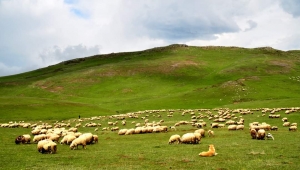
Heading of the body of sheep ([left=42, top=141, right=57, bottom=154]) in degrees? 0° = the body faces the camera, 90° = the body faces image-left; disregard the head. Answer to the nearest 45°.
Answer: approximately 315°

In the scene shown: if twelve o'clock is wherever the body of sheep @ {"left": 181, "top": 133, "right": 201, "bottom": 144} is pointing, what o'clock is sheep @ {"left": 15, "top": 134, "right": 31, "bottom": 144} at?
sheep @ {"left": 15, "top": 134, "right": 31, "bottom": 144} is roughly at 6 o'clock from sheep @ {"left": 181, "top": 133, "right": 201, "bottom": 144}.

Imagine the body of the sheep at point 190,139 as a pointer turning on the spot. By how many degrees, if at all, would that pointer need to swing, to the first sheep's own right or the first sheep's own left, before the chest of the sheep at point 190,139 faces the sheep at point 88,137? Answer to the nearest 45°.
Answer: approximately 180°

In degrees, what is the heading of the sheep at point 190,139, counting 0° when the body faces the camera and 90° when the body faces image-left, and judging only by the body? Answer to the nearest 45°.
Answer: approximately 270°

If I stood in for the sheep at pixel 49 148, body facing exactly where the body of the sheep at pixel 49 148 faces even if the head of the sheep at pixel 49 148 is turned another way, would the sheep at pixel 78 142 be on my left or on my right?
on my left
